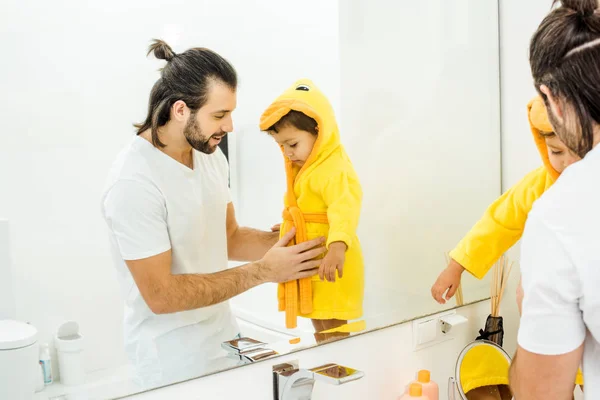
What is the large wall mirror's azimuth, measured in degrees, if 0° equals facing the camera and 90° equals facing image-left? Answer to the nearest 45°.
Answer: approximately 315°

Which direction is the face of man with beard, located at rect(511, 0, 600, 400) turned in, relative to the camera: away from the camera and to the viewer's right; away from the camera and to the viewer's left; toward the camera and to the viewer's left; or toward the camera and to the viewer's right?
away from the camera and to the viewer's left

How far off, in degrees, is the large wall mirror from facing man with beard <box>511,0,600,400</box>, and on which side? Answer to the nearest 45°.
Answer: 0° — it already faces them

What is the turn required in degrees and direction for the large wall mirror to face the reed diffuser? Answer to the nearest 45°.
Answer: approximately 90° to its left
